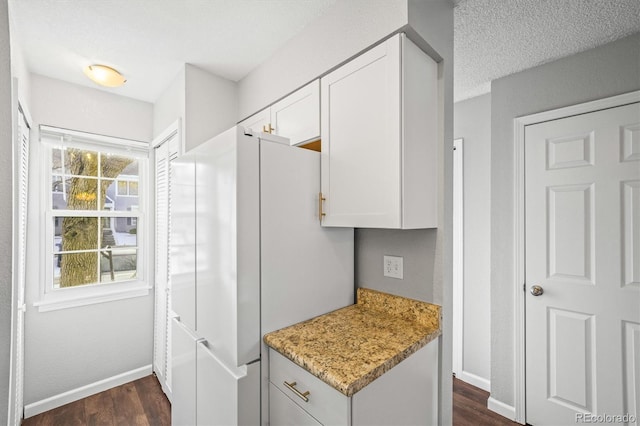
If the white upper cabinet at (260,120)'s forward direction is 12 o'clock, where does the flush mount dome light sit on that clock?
The flush mount dome light is roughly at 2 o'clock from the white upper cabinet.

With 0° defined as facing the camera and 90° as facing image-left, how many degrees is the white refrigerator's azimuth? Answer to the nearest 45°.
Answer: approximately 45°

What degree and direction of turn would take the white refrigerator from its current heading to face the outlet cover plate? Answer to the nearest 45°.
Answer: approximately 135° to its left

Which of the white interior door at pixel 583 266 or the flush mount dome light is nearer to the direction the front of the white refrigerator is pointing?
the flush mount dome light
